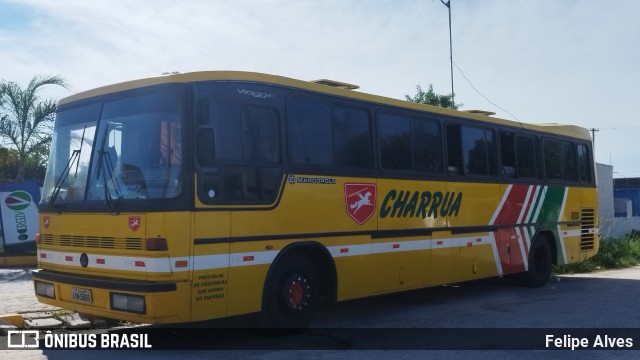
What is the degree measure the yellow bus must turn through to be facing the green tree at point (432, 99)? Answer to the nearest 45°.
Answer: approximately 135° to its right

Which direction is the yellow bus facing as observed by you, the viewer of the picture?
facing the viewer and to the left of the viewer
